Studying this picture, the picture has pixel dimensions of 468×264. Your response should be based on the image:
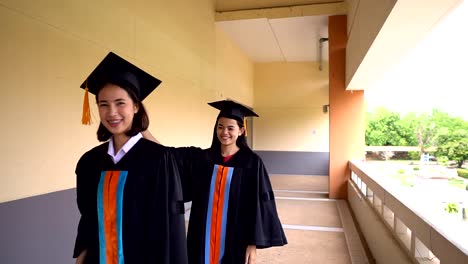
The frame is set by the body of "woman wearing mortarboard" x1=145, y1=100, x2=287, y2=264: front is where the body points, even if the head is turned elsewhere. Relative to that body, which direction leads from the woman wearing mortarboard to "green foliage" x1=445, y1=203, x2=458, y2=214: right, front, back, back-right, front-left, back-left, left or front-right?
back-left

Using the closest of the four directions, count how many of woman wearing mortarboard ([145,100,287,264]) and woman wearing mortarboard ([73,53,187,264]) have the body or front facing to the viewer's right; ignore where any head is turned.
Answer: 0

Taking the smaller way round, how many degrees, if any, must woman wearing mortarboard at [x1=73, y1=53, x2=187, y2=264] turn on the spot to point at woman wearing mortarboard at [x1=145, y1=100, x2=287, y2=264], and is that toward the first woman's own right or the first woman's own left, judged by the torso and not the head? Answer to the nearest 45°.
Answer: approximately 180°

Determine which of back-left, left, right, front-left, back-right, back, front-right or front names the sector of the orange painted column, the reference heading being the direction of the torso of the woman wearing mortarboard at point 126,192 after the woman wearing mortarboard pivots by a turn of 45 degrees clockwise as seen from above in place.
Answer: back-right

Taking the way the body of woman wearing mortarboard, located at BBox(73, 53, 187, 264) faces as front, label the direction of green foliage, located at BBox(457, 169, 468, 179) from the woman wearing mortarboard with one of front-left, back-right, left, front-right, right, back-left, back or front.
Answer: back-left

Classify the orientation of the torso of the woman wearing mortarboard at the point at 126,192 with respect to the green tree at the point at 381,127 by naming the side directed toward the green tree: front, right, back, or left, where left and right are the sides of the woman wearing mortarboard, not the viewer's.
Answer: back

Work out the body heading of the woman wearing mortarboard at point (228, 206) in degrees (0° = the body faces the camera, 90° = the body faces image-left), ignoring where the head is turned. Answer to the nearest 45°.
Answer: approximately 45°

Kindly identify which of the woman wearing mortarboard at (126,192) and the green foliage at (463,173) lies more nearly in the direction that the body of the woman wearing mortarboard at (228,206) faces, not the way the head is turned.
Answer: the woman wearing mortarboard

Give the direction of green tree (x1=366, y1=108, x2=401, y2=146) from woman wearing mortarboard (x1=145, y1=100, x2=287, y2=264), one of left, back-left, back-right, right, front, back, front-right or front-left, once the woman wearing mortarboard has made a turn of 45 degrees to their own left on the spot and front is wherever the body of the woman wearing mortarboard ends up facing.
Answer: back-left

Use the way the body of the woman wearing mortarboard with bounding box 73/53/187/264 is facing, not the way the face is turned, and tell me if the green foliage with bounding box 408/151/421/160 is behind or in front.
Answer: behind

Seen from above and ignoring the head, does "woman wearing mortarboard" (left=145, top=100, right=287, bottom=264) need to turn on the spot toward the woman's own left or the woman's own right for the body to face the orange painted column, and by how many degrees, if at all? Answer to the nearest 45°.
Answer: approximately 180°

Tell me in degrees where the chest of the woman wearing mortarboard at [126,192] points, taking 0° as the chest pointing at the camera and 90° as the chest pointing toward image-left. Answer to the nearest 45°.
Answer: approximately 45°
